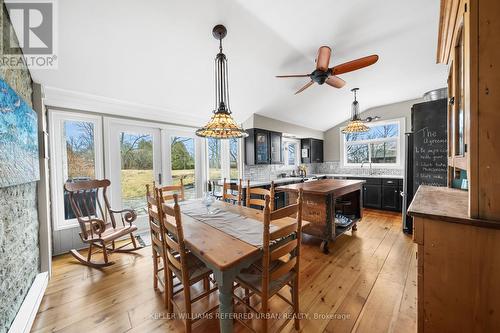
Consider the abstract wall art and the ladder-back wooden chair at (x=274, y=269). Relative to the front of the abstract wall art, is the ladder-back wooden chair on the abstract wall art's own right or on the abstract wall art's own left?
on the abstract wall art's own right

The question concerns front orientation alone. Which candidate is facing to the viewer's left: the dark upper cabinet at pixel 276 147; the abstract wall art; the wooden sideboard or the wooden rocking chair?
the wooden sideboard

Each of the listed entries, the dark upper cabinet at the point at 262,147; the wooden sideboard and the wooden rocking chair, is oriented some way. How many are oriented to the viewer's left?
1

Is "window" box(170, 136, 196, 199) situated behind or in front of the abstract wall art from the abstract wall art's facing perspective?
in front

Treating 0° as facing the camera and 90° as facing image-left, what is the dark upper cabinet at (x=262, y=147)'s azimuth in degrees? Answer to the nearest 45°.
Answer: approximately 315°

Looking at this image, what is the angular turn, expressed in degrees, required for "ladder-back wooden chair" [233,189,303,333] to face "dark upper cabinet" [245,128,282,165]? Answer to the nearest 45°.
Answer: approximately 45° to its right

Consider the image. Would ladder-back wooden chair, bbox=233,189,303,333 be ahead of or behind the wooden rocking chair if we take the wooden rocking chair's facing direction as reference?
ahead

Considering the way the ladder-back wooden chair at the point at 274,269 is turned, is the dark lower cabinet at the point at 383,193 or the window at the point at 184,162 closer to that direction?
the window

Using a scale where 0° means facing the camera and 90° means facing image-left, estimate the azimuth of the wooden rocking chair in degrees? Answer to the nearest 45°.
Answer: approximately 315°

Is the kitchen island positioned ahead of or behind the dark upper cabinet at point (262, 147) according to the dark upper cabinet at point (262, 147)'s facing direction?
ahead

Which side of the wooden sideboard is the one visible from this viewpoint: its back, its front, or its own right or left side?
left

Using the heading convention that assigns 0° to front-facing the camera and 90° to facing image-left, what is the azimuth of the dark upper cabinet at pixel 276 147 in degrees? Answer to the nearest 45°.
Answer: approximately 315°

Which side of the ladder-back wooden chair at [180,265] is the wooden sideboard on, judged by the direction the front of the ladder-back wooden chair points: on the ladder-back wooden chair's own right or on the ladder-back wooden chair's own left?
on the ladder-back wooden chair's own right

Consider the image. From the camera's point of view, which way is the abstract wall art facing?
to the viewer's right
